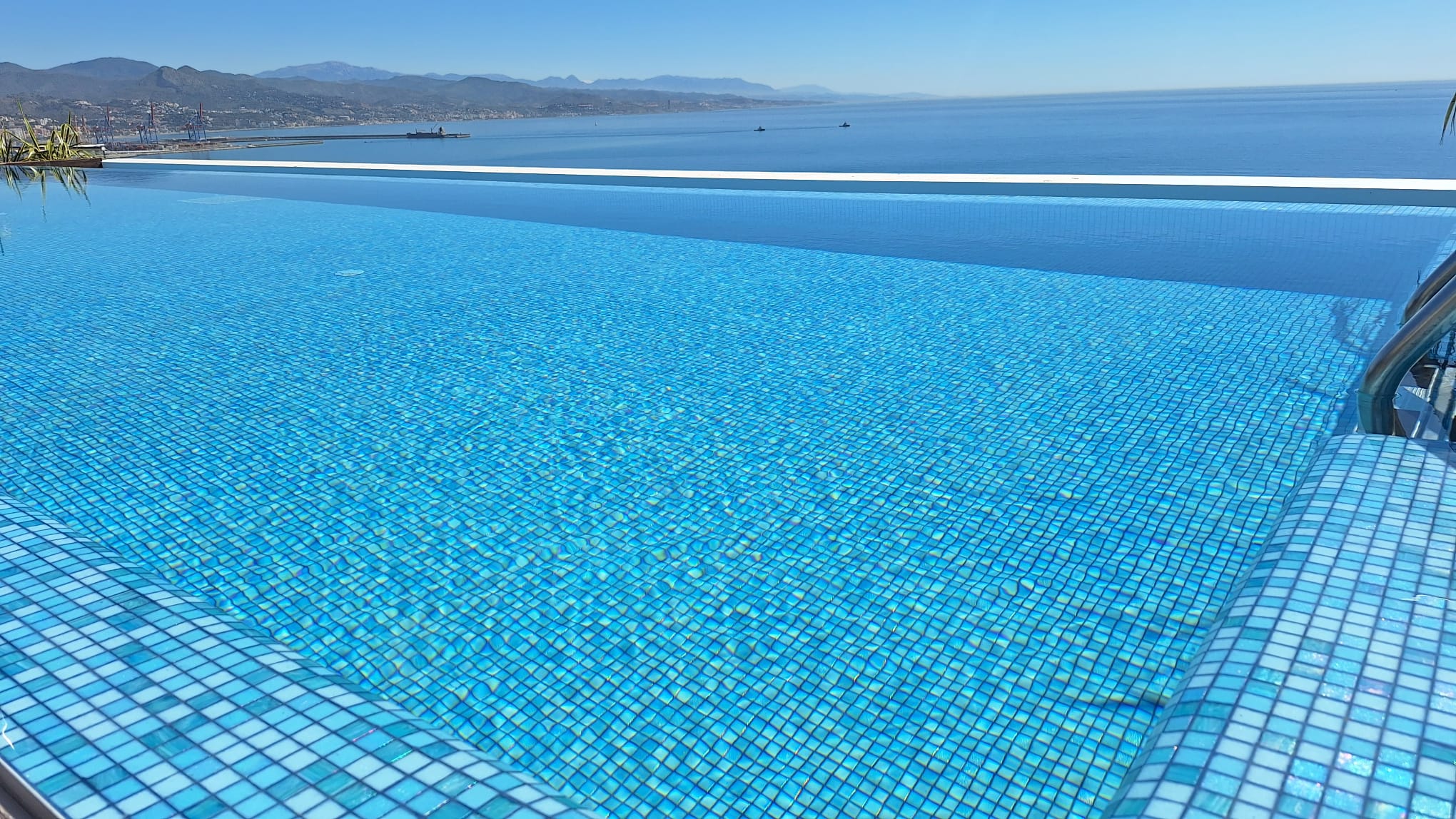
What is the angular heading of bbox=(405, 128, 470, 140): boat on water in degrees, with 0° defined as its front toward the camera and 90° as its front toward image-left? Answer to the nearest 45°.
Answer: approximately 90°

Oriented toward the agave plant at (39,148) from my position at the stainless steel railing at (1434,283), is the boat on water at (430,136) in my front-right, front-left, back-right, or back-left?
front-right

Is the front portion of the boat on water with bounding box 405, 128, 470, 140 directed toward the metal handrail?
no

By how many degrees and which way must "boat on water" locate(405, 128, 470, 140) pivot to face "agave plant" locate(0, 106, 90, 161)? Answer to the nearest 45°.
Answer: approximately 90° to its left

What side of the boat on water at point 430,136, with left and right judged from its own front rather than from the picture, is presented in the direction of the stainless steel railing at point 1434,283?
right
